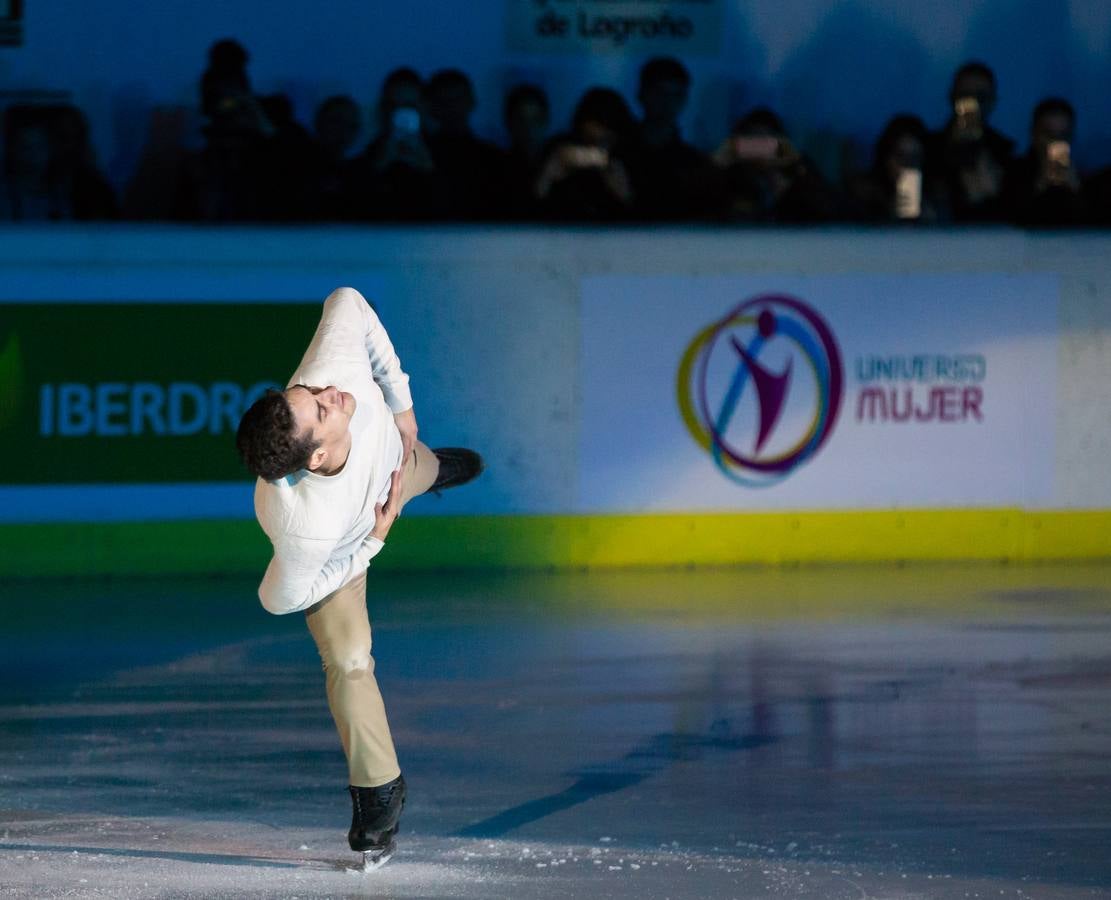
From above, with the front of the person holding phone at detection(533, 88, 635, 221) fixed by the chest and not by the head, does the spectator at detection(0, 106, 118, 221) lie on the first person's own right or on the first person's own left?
on the first person's own right

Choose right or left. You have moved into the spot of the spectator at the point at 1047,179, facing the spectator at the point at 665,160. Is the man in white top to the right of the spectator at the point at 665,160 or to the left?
left

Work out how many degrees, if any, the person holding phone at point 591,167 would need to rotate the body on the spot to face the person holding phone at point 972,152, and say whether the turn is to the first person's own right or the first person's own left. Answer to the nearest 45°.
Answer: approximately 90° to the first person's own left
